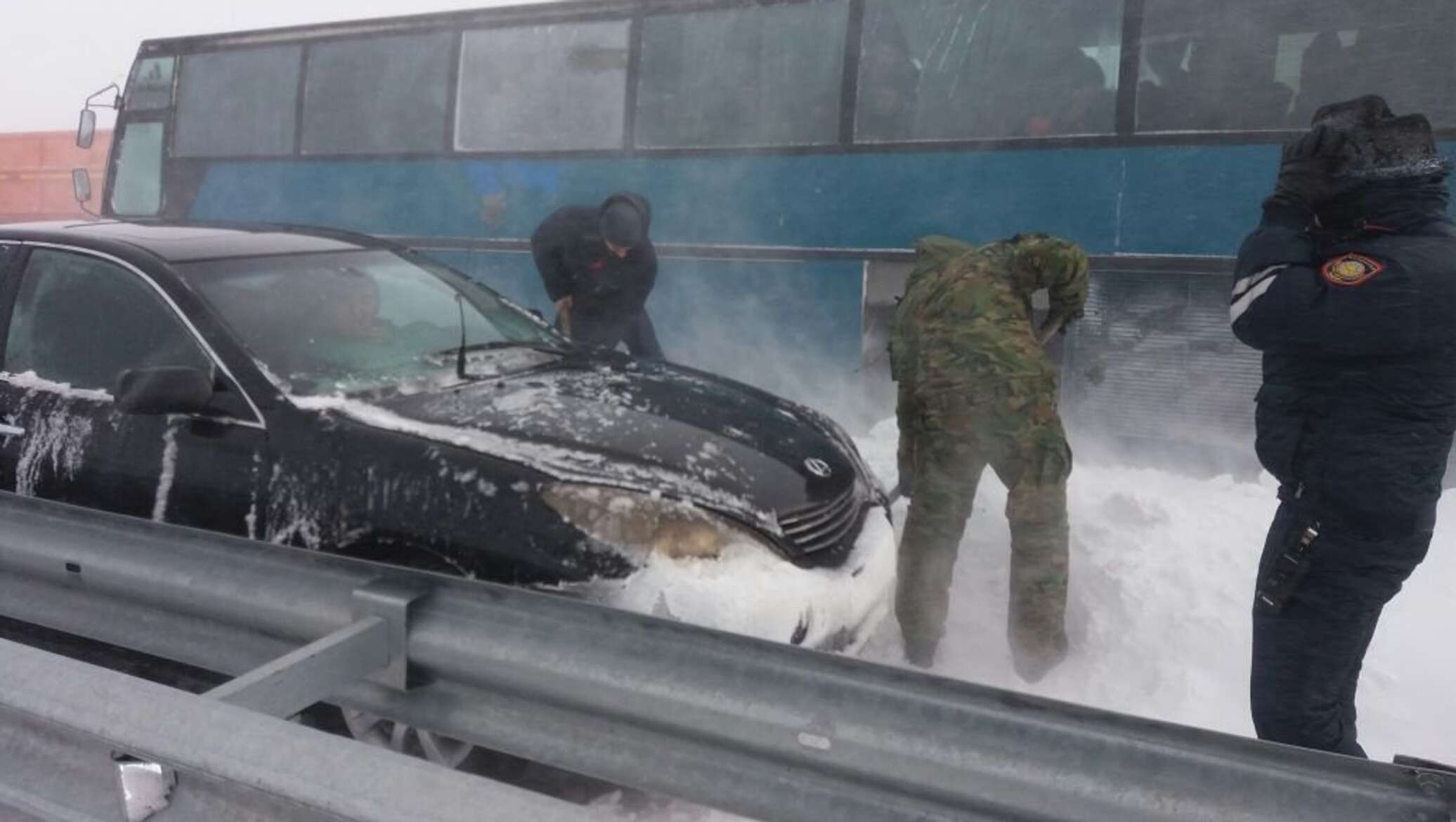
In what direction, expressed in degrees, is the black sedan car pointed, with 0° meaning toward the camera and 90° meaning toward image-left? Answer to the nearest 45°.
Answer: approximately 315°

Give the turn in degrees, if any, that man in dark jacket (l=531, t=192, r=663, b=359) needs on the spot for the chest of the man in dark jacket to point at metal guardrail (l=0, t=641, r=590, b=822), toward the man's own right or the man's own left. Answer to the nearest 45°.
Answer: approximately 45° to the man's own right

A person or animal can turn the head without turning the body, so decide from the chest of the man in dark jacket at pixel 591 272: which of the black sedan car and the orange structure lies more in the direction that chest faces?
the black sedan car

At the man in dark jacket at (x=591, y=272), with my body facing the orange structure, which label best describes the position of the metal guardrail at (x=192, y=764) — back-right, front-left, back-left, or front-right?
back-left

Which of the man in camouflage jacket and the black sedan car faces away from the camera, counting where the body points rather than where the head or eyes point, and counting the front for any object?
the man in camouflage jacket

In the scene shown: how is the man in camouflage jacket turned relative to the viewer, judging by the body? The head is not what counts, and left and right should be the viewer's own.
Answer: facing away from the viewer

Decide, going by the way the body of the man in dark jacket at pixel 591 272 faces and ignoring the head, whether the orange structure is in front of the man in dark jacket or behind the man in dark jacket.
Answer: behind

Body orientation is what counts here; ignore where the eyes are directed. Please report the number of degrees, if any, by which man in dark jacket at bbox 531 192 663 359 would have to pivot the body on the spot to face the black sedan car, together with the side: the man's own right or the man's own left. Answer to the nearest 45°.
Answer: approximately 45° to the man's own right
